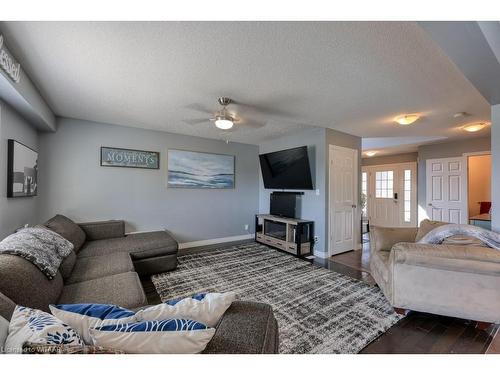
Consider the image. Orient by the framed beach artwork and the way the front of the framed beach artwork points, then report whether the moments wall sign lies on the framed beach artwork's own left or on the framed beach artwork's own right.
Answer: on the framed beach artwork's own right

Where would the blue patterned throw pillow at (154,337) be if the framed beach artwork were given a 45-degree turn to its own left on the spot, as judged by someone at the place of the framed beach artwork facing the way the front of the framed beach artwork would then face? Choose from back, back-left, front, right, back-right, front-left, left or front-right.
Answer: right

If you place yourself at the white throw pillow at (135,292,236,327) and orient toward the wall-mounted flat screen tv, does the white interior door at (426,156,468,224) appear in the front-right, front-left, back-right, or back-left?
front-right

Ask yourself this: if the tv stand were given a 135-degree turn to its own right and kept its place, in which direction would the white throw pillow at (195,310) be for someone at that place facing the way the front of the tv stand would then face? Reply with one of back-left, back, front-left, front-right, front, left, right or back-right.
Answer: back

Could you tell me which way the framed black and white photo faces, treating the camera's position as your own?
facing the viewer and to the right of the viewer

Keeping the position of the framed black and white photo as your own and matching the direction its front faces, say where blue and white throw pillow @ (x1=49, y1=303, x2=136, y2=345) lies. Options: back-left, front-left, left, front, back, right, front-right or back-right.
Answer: front-right

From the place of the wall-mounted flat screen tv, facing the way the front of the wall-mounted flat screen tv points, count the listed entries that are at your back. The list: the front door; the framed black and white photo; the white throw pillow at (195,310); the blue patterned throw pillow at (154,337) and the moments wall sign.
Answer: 1

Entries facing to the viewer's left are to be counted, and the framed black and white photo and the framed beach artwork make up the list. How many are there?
0

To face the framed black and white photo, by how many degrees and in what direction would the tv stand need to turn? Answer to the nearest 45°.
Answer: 0° — it already faces it

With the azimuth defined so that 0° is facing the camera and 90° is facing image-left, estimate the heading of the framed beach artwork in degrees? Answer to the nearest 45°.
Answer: approximately 315°

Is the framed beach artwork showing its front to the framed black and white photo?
no

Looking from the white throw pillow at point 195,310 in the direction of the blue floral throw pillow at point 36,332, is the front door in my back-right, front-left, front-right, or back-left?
back-right

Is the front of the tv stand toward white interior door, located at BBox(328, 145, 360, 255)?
no

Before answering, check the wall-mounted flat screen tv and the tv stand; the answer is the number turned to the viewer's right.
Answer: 0

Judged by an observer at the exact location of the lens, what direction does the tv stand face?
facing the viewer and to the left of the viewer

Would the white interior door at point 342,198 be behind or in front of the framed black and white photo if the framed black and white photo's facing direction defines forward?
in front

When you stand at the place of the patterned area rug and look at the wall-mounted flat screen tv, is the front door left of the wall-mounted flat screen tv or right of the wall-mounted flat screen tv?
right
